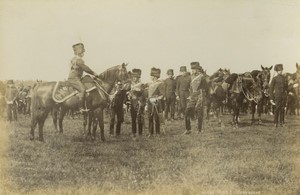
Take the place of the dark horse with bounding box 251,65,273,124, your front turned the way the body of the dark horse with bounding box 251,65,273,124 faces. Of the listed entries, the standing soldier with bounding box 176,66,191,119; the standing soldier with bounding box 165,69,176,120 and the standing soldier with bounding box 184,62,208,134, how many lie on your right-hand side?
3

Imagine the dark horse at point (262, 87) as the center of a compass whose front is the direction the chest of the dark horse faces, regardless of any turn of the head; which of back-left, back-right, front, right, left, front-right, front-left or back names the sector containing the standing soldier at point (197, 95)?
right

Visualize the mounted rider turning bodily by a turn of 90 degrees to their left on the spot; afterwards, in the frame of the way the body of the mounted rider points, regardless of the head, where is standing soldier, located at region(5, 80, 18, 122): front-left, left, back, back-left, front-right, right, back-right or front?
left

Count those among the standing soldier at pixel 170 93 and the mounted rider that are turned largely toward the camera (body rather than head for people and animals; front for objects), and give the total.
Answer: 1

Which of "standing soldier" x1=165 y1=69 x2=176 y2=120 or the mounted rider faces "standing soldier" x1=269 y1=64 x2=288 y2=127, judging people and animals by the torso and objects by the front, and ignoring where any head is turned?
the mounted rider

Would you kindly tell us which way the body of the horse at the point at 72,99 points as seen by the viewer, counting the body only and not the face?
to the viewer's right

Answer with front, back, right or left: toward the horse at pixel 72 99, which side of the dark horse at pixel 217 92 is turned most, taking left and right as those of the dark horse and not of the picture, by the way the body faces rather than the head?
right

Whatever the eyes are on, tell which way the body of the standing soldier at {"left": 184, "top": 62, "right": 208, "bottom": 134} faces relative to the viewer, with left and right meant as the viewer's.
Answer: facing the viewer and to the left of the viewer

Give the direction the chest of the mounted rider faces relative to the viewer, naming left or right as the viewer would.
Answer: facing to the right of the viewer
